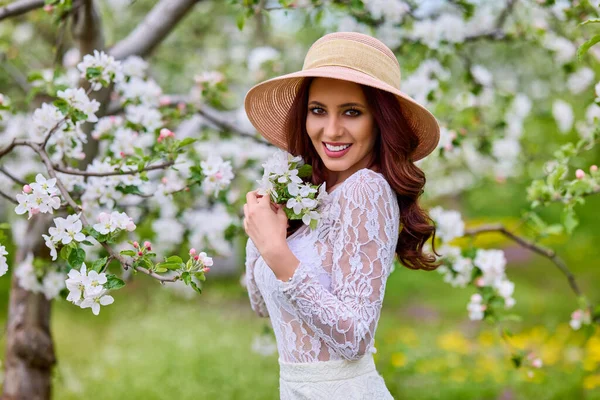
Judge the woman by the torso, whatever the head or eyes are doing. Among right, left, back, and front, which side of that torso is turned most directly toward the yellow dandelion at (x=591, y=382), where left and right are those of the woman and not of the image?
back

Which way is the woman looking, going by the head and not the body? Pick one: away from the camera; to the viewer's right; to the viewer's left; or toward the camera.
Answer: toward the camera

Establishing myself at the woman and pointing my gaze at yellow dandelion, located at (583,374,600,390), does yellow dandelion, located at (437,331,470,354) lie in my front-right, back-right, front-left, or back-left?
front-left

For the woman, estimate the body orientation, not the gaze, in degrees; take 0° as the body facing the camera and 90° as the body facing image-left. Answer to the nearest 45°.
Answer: approximately 45°
